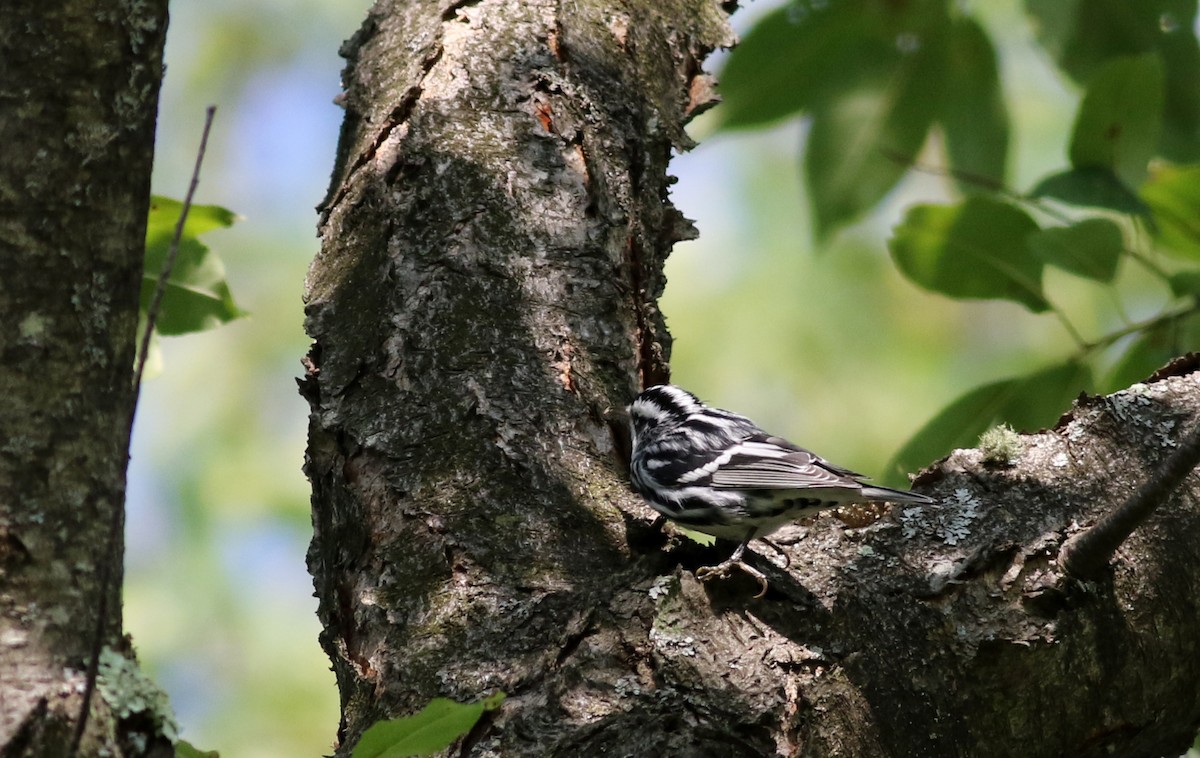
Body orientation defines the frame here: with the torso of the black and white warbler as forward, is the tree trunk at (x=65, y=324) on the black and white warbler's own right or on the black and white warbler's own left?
on the black and white warbler's own left

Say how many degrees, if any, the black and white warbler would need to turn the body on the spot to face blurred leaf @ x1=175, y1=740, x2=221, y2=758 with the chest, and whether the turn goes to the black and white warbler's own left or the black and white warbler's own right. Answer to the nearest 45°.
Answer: approximately 45° to the black and white warbler's own left

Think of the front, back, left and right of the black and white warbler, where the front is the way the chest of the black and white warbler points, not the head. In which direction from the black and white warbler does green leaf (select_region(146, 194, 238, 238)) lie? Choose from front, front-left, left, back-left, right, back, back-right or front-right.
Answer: front-left

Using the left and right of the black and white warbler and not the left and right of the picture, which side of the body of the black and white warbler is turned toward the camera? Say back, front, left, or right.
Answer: left
